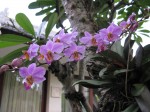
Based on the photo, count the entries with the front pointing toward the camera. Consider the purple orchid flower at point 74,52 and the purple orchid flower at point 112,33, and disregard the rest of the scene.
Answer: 2

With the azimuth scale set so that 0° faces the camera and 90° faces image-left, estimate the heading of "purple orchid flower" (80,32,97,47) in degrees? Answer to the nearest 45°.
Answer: approximately 315°

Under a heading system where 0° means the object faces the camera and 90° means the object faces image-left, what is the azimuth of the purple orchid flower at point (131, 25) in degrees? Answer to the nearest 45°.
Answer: approximately 45°
